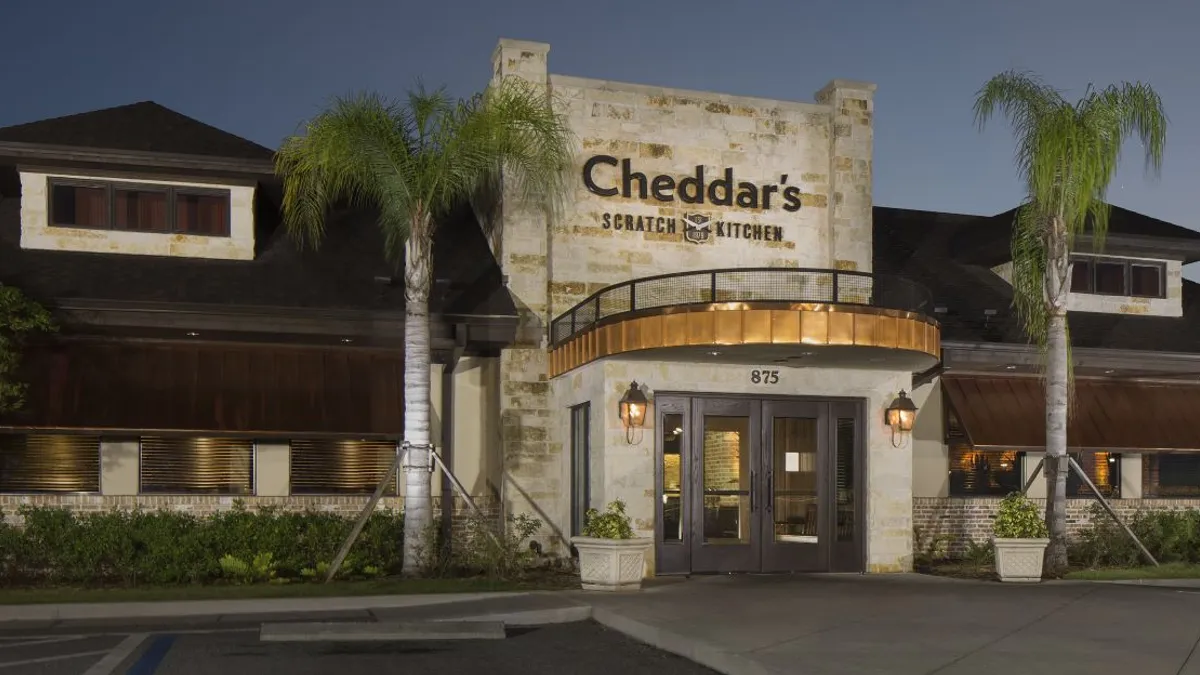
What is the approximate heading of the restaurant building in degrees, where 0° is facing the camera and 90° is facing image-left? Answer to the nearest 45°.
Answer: approximately 0°

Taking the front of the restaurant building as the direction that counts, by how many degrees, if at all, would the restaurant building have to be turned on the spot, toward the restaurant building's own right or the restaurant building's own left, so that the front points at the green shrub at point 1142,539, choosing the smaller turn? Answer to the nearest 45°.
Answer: approximately 90° to the restaurant building's own left

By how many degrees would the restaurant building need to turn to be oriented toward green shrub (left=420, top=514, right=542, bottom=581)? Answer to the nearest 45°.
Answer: approximately 45° to its right

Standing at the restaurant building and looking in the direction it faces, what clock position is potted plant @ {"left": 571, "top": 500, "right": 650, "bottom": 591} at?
The potted plant is roughly at 12 o'clock from the restaurant building.

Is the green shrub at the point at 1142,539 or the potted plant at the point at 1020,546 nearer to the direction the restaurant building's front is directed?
the potted plant
